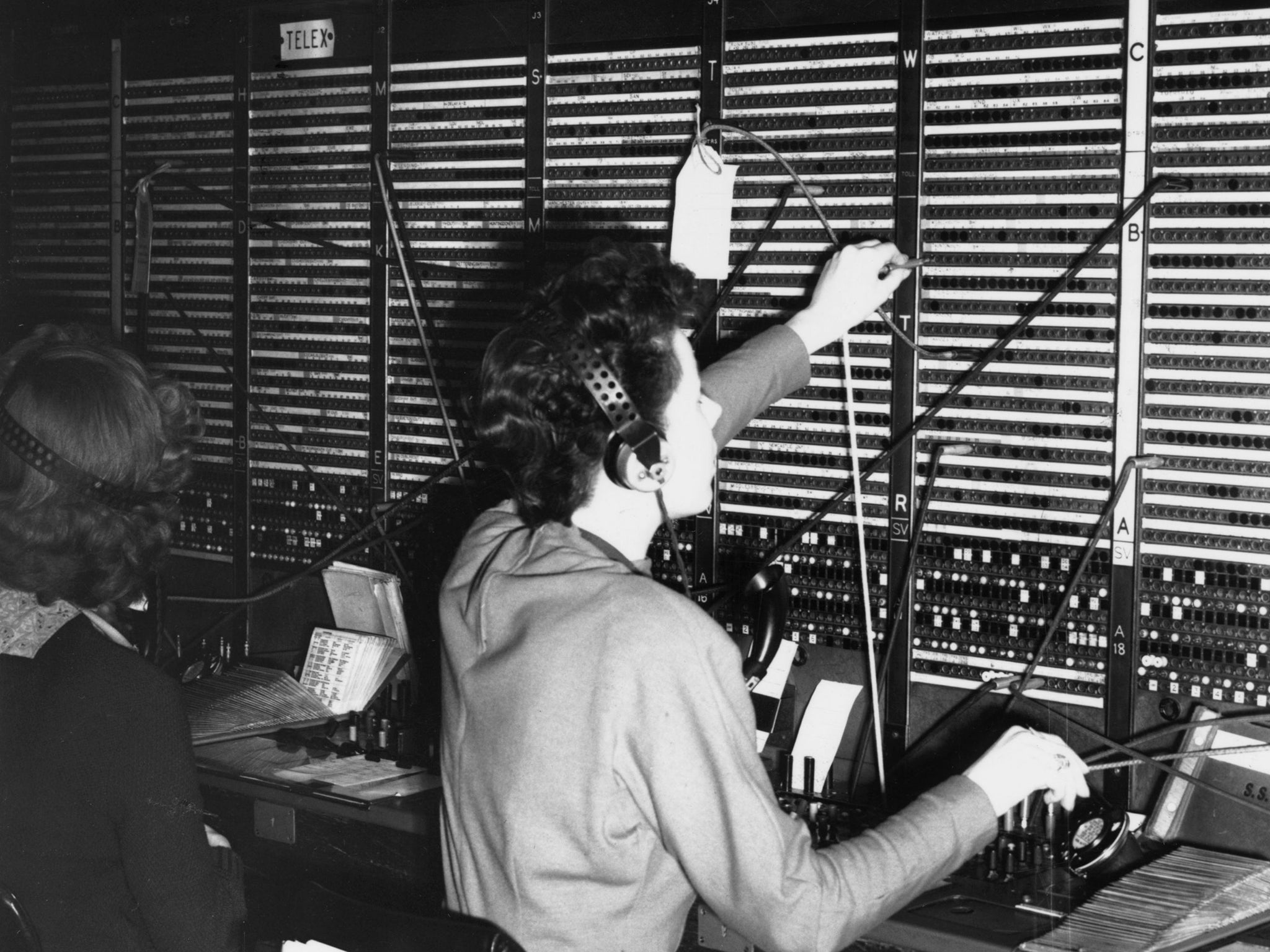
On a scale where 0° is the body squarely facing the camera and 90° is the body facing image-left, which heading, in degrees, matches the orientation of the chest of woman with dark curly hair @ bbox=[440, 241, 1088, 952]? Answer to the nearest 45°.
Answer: approximately 225°

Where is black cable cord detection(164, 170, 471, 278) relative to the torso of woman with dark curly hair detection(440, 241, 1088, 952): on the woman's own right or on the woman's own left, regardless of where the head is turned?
on the woman's own left

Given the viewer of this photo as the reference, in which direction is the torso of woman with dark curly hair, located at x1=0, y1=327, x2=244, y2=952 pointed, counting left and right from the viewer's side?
facing away from the viewer and to the right of the viewer

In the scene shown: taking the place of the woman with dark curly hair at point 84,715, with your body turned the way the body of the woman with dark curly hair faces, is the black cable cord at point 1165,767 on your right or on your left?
on your right
